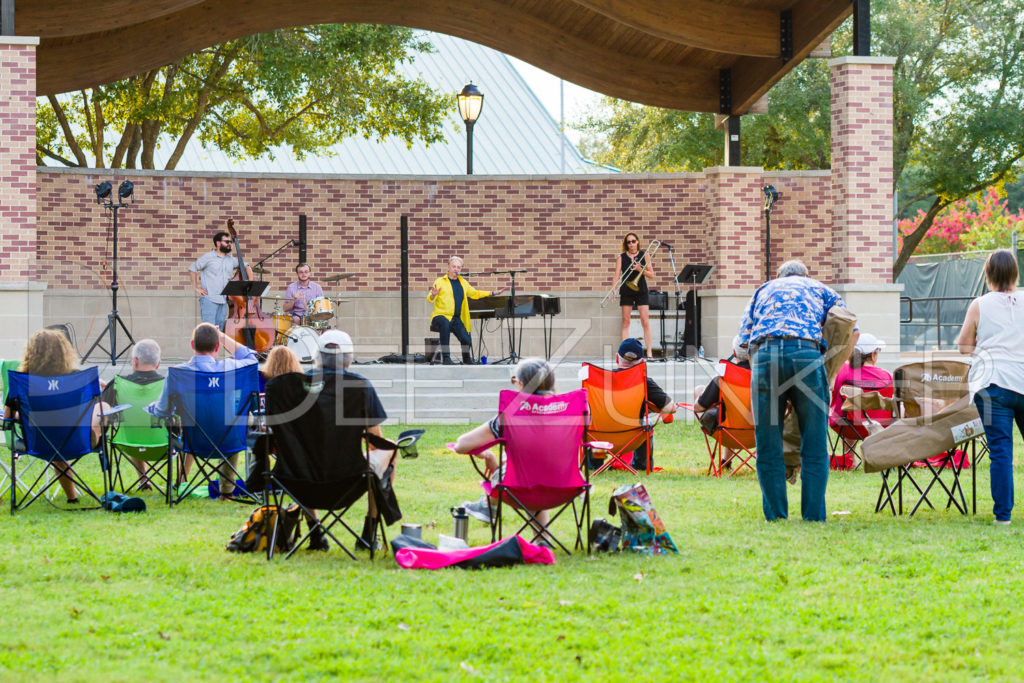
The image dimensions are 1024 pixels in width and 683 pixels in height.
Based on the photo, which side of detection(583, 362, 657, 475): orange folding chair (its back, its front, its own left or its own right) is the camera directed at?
back

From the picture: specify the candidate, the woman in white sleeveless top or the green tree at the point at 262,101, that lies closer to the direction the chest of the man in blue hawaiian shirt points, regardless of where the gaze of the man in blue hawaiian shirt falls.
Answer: the green tree

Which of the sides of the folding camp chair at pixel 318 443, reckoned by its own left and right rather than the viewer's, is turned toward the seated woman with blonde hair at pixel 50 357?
left

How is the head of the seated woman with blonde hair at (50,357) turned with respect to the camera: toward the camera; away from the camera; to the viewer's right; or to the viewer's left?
away from the camera

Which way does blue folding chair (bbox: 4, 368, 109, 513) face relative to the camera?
away from the camera

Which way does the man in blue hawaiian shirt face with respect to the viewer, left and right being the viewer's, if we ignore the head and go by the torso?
facing away from the viewer

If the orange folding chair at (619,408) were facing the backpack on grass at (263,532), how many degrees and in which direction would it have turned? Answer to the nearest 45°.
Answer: approximately 135° to its left

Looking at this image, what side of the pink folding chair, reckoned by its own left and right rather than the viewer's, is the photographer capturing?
back

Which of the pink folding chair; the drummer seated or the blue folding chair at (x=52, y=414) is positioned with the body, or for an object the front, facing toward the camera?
the drummer seated

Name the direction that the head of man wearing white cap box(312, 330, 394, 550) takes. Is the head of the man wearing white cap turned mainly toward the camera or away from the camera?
away from the camera

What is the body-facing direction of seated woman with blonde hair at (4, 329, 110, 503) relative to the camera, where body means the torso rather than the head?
away from the camera

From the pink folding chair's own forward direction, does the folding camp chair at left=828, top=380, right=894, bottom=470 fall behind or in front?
in front

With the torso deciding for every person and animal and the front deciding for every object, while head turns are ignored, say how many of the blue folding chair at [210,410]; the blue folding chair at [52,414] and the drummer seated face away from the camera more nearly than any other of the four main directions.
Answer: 2

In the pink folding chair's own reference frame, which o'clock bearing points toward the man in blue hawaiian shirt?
The man in blue hawaiian shirt is roughly at 2 o'clock from the pink folding chair.

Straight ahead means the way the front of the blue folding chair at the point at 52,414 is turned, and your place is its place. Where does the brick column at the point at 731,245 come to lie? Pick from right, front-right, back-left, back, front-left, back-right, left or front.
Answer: front-right

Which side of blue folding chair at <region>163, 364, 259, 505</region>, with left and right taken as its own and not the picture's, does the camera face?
back
